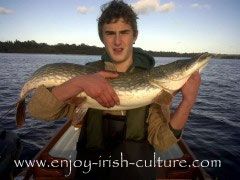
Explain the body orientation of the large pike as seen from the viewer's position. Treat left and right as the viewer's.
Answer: facing to the right of the viewer

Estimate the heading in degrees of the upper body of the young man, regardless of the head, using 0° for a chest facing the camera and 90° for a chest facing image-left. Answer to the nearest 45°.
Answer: approximately 0°
